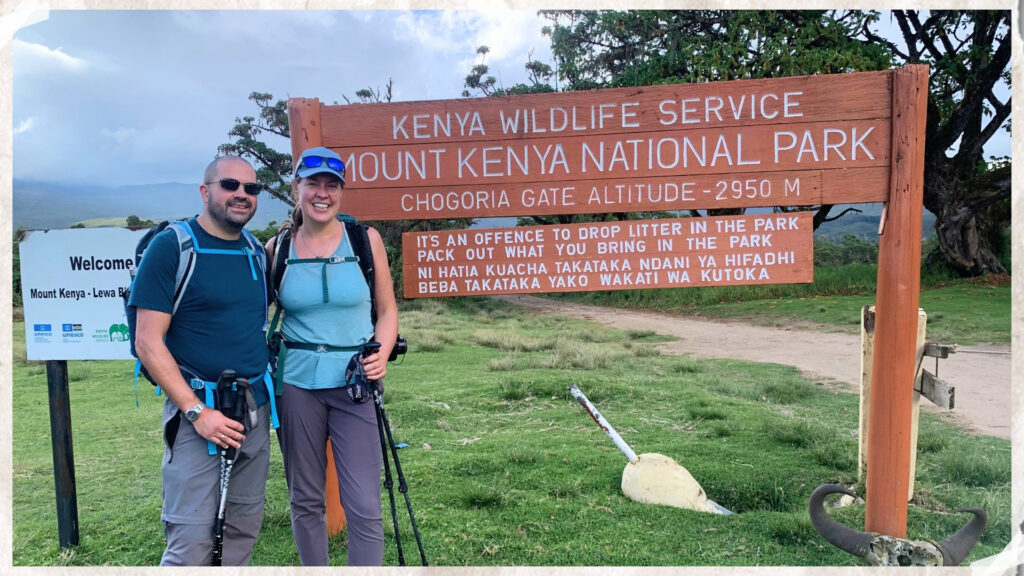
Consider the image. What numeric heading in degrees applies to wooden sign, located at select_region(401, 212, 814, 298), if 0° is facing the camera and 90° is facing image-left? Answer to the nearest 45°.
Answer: approximately 0°

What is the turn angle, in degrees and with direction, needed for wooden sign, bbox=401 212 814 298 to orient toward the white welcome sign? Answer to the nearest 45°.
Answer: approximately 90° to its right

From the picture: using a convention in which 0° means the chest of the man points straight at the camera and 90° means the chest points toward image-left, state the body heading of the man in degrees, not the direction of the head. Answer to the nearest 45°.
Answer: approximately 315°

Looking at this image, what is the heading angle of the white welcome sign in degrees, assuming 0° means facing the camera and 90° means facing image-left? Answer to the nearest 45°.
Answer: approximately 0°

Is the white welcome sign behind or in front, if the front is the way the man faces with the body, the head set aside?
behind
